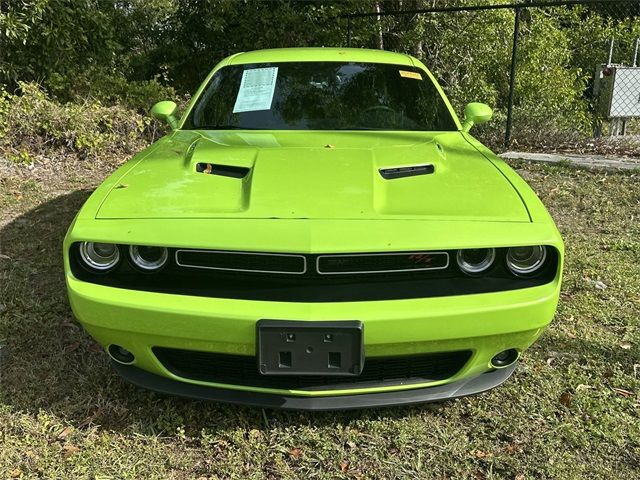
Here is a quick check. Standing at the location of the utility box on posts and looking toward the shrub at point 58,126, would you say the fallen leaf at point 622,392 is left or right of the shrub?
left

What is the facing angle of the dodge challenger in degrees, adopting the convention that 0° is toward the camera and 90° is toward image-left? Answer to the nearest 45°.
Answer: approximately 0°

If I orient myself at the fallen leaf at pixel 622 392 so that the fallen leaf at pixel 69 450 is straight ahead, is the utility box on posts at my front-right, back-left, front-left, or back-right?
back-right

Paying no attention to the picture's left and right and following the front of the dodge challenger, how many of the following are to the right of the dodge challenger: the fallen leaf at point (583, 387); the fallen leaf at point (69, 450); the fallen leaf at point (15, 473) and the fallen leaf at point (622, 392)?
2

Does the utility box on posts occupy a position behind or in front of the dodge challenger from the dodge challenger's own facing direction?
behind

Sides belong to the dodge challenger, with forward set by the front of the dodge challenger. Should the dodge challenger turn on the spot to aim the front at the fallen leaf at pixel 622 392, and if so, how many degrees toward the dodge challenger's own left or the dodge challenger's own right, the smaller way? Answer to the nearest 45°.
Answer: approximately 90° to the dodge challenger's own left

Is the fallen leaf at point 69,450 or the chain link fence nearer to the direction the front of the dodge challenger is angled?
the fallen leaf

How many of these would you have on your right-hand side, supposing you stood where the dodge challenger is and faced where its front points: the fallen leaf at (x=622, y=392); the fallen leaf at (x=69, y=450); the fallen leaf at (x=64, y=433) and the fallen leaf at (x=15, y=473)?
3

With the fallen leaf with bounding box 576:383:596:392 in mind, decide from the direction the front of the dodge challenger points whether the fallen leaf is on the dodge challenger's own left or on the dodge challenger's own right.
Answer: on the dodge challenger's own left

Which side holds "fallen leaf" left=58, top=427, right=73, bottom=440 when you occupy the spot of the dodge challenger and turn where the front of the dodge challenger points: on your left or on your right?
on your right

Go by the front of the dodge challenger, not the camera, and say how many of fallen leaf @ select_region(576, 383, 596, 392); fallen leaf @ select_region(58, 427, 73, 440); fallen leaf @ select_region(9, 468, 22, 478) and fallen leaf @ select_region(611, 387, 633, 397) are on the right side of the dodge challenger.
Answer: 2

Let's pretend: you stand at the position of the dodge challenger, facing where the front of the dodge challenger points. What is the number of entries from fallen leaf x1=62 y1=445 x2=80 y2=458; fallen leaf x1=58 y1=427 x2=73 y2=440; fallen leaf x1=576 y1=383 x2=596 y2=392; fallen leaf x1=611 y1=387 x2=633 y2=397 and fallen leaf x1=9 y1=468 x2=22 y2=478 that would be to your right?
3
